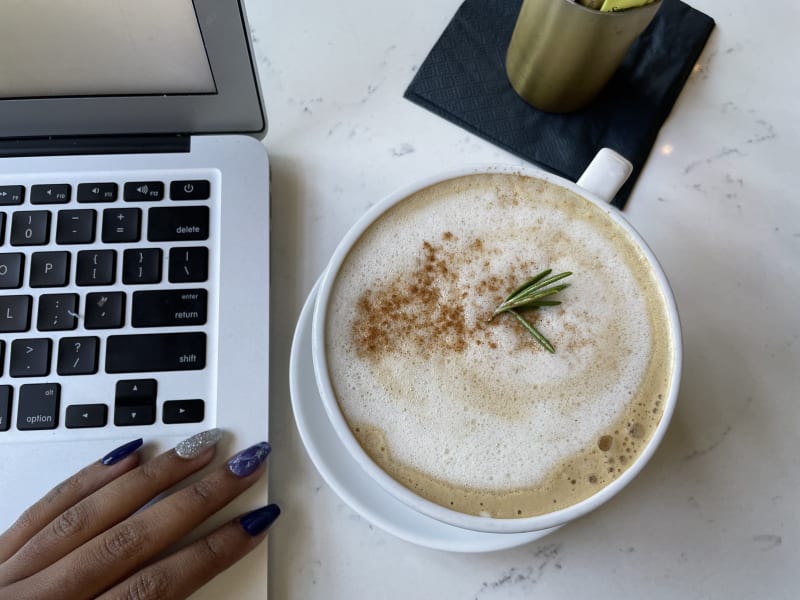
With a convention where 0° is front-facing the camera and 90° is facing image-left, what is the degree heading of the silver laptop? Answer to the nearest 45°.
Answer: approximately 0°
